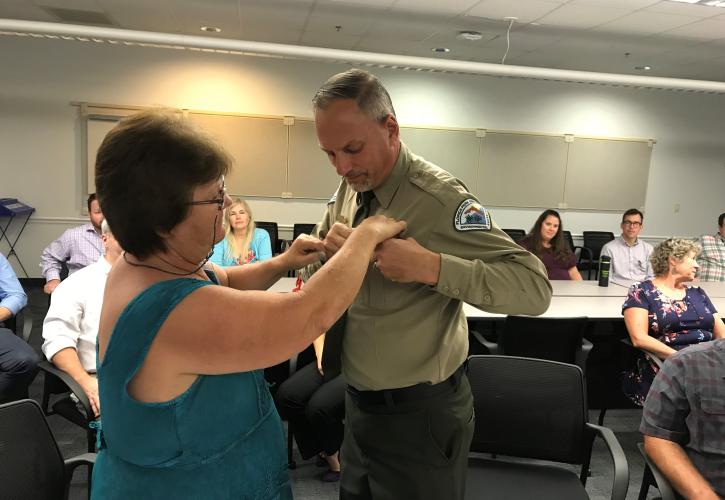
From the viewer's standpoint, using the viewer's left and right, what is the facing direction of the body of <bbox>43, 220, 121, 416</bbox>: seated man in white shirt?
facing the viewer and to the right of the viewer

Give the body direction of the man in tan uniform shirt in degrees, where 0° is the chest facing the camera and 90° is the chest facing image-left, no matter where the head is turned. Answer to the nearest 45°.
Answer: approximately 45°

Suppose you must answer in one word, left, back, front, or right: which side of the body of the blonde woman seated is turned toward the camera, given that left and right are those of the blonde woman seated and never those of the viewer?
front

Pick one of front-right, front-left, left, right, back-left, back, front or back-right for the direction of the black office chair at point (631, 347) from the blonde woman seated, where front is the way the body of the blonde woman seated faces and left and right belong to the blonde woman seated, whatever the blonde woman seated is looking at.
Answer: front-left

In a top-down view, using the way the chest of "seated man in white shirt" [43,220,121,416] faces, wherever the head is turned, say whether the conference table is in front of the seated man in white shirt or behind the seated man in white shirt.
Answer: in front

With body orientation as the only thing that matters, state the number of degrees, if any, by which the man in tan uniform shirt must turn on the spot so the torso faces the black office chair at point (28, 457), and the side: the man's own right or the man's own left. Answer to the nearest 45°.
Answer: approximately 45° to the man's own right

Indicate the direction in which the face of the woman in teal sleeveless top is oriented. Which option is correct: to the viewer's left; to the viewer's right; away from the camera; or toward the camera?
to the viewer's right

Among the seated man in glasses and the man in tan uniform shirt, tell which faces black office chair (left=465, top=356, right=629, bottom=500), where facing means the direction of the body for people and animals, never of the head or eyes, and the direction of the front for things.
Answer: the seated man in glasses

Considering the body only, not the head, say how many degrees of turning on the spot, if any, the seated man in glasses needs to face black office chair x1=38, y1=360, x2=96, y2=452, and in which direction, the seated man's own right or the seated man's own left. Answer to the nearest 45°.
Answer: approximately 45° to the seated man's own right

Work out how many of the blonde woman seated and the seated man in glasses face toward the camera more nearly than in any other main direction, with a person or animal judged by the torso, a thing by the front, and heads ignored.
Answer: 2

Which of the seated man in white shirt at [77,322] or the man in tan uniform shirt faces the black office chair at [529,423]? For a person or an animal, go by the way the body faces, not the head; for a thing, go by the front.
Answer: the seated man in white shirt

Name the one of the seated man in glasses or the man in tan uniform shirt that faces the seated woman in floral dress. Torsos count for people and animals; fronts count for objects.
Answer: the seated man in glasses
